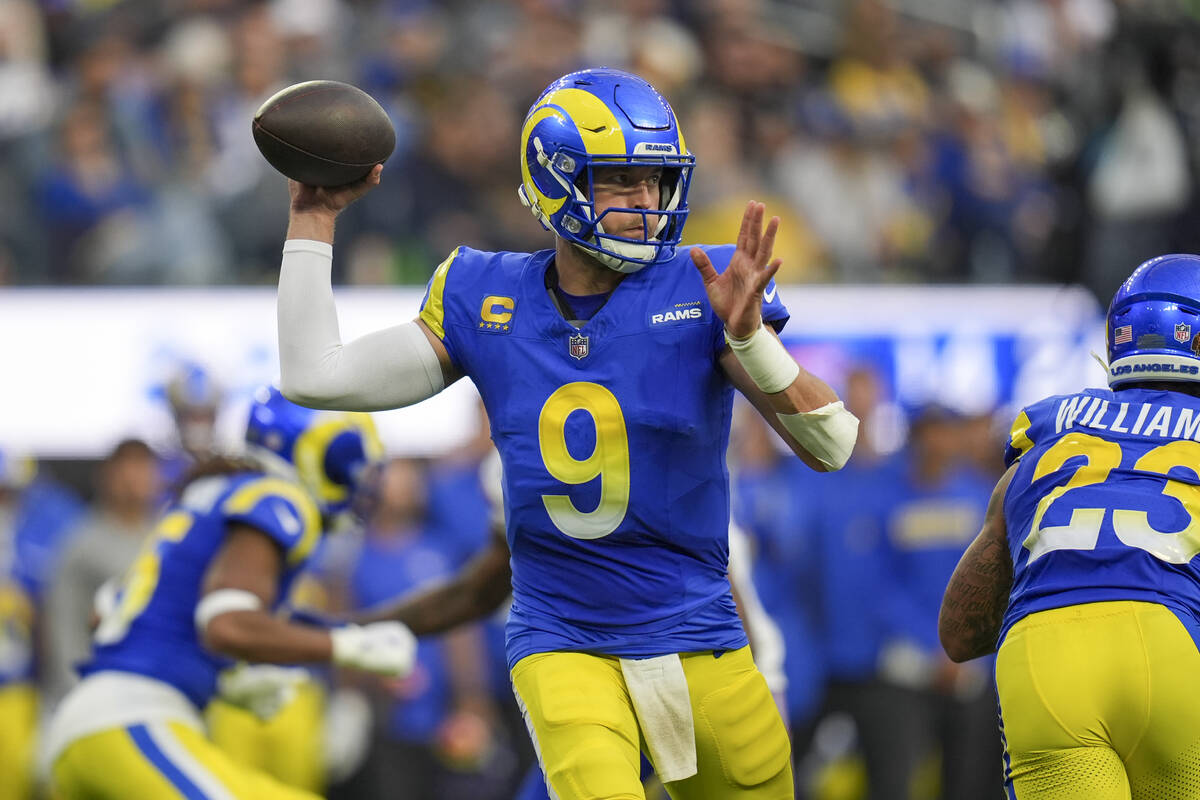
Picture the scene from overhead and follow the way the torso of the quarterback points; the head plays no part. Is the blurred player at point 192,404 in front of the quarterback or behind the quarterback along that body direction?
behind

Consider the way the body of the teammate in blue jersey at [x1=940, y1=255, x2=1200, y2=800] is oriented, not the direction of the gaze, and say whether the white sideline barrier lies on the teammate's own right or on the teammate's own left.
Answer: on the teammate's own left

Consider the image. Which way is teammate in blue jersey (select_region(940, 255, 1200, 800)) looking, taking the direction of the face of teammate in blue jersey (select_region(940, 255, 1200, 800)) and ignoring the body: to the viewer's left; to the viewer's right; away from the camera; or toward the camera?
away from the camera

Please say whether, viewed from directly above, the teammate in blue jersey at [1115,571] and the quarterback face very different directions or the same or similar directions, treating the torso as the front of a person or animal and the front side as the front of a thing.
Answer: very different directions

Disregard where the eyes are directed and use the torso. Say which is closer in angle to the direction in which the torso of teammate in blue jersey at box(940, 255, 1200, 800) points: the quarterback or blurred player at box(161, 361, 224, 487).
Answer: the blurred player

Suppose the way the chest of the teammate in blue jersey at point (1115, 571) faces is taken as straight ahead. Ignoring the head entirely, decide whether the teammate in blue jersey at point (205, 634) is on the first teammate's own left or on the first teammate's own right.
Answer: on the first teammate's own left

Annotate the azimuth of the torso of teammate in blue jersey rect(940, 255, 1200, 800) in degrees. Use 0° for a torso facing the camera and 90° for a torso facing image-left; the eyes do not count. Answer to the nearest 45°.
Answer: approximately 180°

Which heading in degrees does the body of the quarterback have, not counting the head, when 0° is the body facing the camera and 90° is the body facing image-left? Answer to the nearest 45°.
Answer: approximately 0°

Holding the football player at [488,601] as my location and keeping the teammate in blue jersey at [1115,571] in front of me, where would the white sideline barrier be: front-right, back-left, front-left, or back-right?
back-left

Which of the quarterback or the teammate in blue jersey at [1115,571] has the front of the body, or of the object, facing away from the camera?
the teammate in blue jersey

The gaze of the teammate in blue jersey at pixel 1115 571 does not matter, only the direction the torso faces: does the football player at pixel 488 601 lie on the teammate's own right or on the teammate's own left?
on the teammate's own left

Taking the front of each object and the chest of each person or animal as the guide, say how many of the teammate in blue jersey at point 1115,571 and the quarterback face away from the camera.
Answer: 1
